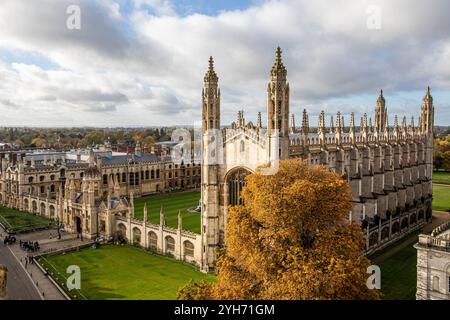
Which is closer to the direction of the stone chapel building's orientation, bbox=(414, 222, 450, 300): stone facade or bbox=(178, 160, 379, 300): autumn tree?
the autumn tree

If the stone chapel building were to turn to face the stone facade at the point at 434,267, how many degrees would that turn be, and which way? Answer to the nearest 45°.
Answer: approximately 90° to its left

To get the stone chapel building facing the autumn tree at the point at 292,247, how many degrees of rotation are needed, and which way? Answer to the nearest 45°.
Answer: approximately 45° to its left

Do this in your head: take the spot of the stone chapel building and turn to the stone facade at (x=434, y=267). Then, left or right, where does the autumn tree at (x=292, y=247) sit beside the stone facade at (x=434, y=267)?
right

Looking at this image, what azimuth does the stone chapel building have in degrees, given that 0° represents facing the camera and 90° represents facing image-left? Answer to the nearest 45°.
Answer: approximately 45°
